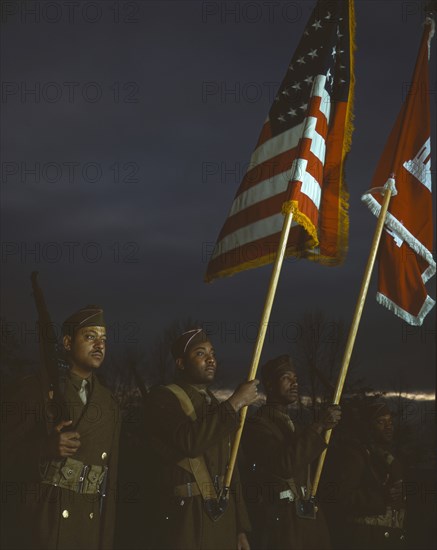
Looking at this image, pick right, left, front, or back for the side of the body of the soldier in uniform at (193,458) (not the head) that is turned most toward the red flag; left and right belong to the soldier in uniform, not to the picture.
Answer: left

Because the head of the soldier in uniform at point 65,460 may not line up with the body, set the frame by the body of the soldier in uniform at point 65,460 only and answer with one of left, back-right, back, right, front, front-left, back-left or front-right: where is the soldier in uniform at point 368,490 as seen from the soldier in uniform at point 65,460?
left

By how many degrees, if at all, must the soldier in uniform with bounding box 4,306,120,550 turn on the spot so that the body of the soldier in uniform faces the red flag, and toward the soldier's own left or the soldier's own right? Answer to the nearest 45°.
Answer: approximately 90° to the soldier's own left

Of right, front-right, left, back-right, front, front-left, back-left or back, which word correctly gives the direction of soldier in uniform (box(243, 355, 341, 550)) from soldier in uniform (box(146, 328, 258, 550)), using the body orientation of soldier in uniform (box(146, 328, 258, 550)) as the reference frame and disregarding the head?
left

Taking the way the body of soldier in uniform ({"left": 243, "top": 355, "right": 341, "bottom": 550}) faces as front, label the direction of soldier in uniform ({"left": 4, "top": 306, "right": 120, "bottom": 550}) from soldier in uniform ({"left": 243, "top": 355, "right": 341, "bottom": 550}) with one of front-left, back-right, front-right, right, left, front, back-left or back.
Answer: right
